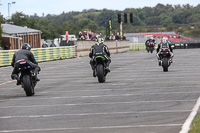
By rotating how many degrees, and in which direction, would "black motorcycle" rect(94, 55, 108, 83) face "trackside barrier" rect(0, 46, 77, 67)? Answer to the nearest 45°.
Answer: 0° — it already faces it

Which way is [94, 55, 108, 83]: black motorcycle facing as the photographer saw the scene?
facing away from the viewer

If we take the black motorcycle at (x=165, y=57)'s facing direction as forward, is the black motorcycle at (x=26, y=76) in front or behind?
behind

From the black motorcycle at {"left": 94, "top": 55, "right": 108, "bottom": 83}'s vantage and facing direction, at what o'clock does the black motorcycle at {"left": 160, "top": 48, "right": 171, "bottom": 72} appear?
the black motorcycle at {"left": 160, "top": 48, "right": 171, "bottom": 72} is roughly at 1 o'clock from the black motorcycle at {"left": 94, "top": 55, "right": 108, "bottom": 83}.

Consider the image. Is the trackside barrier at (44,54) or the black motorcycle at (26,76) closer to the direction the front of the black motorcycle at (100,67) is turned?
the trackside barrier

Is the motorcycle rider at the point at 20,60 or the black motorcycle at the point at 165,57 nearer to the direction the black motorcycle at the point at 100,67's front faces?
the black motorcycle

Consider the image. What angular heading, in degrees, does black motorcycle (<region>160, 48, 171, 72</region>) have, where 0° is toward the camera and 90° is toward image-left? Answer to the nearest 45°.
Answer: approximately 180°

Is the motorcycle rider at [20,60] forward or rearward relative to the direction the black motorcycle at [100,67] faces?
rearward

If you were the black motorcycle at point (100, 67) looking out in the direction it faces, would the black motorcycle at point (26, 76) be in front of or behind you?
behind

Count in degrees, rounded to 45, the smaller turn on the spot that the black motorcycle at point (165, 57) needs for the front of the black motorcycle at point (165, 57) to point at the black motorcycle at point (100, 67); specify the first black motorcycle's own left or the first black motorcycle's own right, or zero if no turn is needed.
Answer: approximately 135° to the first black motorcycle's own left

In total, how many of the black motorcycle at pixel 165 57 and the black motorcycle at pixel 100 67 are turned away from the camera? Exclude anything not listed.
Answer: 2
